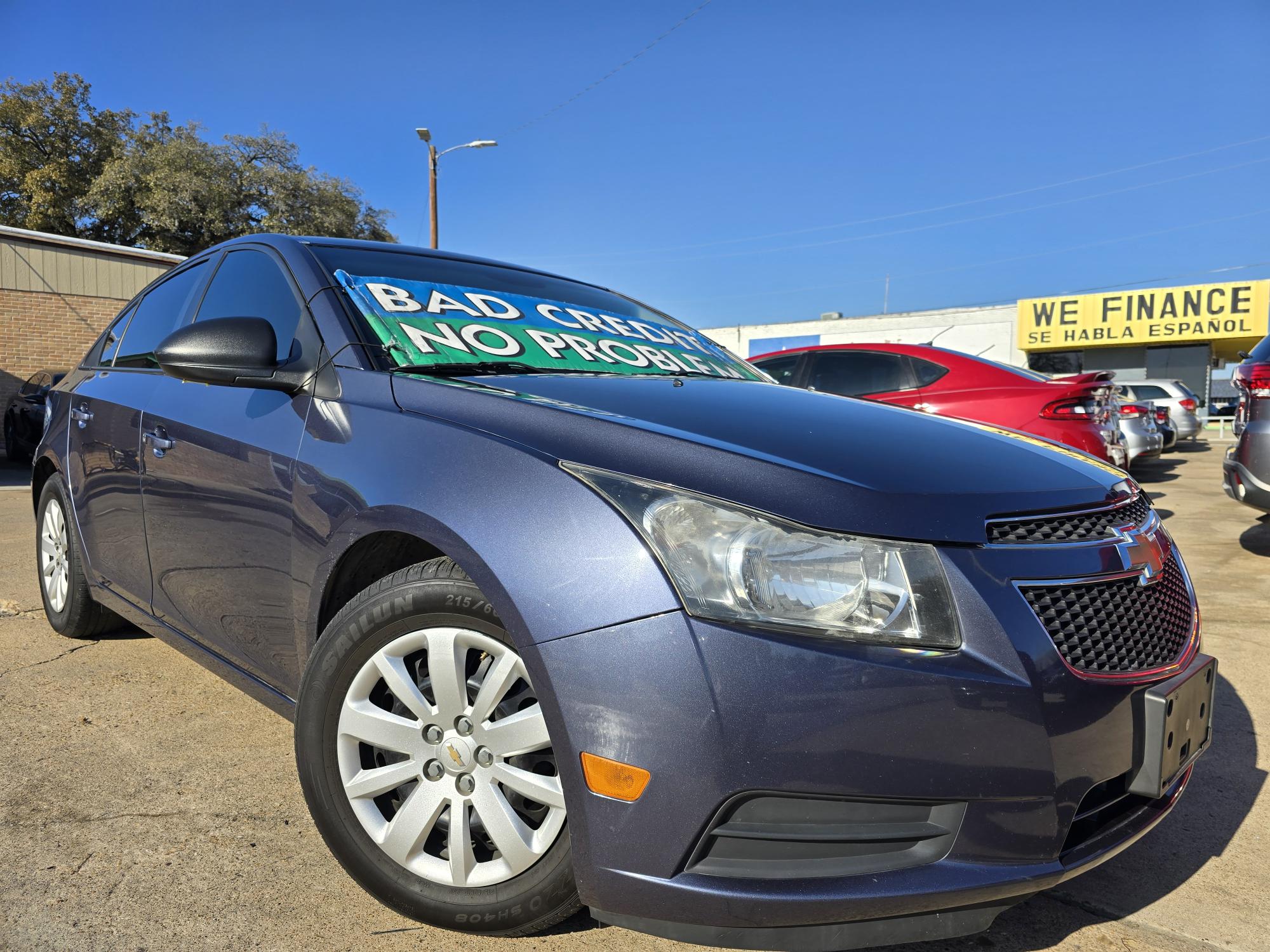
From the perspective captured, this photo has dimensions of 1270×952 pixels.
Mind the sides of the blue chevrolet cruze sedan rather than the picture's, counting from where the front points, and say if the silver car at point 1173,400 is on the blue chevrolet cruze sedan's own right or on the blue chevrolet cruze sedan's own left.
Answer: on the blue chevrolet cruze sedan's own left

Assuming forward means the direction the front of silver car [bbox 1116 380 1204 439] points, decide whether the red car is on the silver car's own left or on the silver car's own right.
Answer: on the silver car's own left

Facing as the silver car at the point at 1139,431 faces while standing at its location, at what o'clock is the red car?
The red car is roughly at 8 o'clock from the silver car.

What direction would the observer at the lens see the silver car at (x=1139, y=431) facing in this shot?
facing away from the viewer and to the left of the viewer

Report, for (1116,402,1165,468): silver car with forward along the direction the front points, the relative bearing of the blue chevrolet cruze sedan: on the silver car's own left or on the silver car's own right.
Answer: on the silver car's own left

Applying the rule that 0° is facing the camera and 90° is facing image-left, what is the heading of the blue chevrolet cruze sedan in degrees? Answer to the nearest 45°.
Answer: approximately 315°

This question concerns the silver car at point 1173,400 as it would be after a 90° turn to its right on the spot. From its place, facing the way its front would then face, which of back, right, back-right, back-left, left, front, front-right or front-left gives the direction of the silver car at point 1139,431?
back-right

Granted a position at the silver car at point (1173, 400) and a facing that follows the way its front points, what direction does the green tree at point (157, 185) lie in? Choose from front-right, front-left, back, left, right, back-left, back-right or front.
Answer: front-left

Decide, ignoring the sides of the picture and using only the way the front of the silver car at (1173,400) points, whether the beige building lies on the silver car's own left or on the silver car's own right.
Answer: on the silver car's own left

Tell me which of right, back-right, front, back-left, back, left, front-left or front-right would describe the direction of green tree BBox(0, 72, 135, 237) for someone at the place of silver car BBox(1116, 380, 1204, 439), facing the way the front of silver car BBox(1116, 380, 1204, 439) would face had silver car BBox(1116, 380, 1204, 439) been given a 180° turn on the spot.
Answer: back-right

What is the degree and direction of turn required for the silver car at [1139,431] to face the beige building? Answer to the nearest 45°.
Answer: approximately 45° to its left

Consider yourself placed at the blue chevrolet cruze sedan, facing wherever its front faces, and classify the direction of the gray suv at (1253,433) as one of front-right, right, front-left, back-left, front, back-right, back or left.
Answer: left

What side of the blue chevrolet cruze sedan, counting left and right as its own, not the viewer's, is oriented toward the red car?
left
